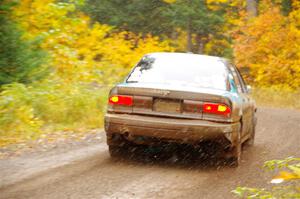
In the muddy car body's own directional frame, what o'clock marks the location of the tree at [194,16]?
The tree is roughly at 12 o'clock from the muddy car body.

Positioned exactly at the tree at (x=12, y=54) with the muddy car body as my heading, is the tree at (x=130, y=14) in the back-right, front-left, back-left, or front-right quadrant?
back-left

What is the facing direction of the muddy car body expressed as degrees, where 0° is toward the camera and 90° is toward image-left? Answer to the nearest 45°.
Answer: approximately 180°

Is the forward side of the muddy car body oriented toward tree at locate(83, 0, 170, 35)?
yes

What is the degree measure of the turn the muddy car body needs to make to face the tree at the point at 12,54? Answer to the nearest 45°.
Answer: approximately 45° to its left

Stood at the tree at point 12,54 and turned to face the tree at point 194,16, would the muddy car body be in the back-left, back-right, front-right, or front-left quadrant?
back-right
